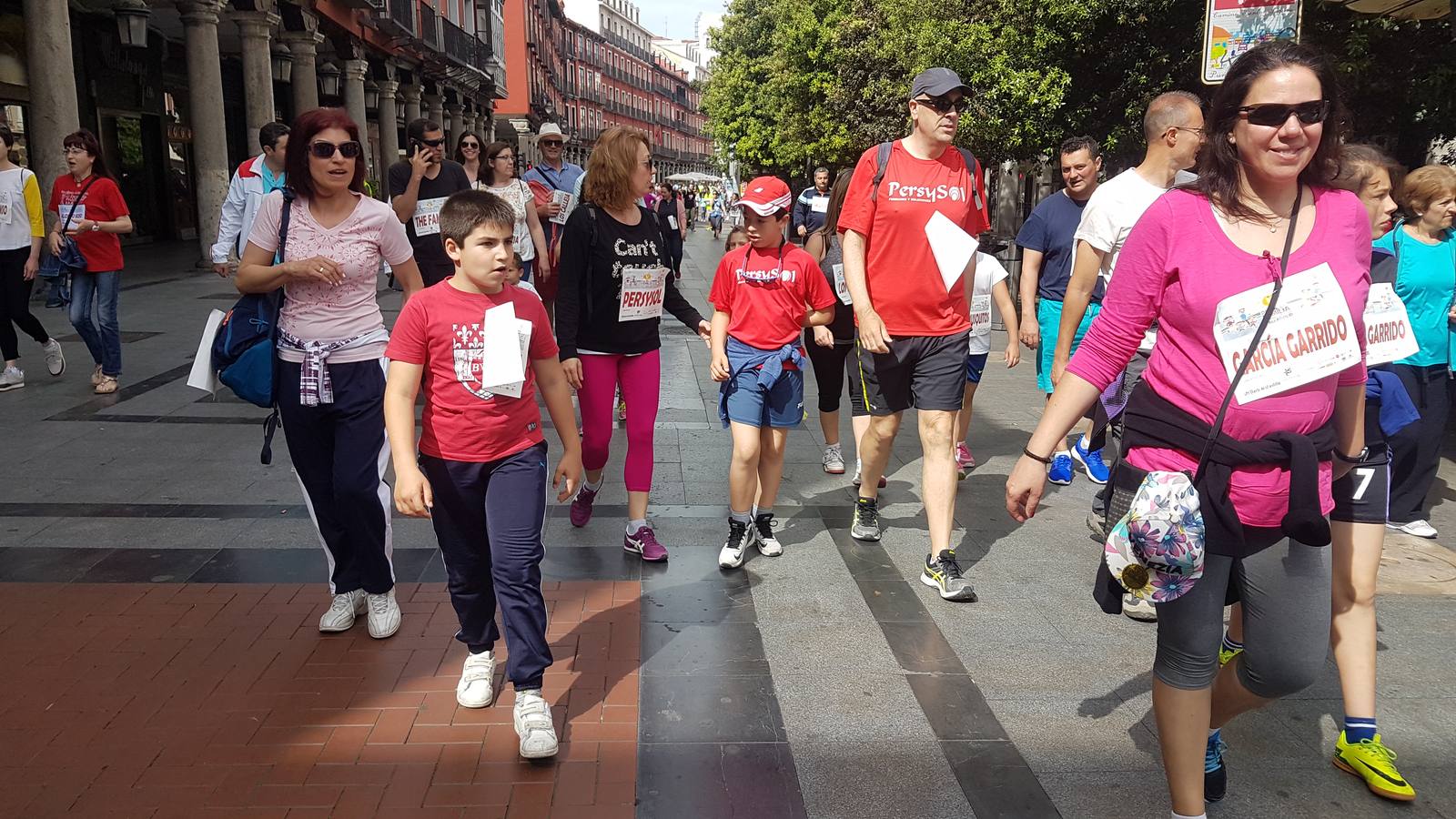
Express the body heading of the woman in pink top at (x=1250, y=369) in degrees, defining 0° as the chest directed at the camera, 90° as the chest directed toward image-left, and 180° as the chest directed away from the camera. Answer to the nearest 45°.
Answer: approximately 315°

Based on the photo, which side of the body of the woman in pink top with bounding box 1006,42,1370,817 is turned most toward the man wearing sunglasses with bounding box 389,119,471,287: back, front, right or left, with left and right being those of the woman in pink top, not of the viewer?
back

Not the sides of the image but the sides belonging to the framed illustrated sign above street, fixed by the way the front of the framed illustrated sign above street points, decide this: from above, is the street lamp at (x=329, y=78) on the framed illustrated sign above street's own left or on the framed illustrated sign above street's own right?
on the framed illustrated sign above street's own right

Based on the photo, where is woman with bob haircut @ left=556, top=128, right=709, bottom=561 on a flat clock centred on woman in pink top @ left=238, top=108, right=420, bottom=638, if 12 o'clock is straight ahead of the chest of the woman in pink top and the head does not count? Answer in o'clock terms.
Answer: The woman with bob haircut is roughly at 8 o'clock from the woman in pink top.

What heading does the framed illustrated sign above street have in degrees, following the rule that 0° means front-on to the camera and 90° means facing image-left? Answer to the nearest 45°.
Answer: approximately 0°

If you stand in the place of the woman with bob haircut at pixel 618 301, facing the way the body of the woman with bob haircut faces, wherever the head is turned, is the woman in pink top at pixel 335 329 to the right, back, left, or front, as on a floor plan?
right

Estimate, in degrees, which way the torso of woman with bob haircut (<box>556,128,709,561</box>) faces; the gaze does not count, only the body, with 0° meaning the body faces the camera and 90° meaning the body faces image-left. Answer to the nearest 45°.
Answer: approximately 315°
